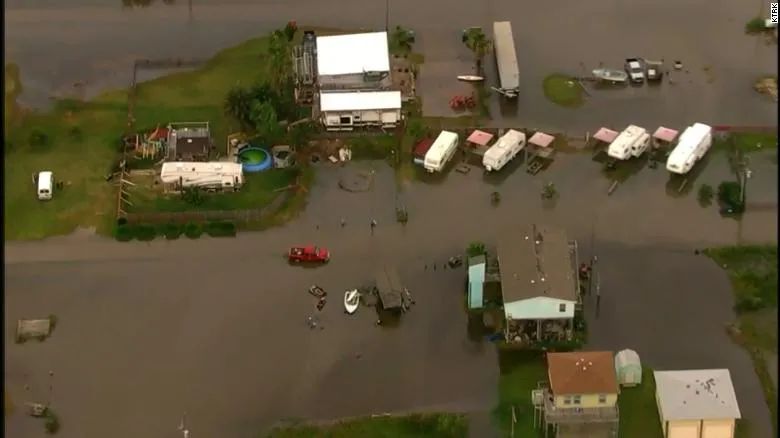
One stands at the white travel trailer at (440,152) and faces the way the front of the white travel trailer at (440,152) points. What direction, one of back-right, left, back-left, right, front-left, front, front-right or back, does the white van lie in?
front-right

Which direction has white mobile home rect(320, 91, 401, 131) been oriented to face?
toward the camera

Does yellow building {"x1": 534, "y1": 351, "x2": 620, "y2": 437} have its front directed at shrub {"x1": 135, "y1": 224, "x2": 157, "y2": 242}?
no

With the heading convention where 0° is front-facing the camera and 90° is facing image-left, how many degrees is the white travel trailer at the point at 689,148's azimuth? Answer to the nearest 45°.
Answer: approximately 45°

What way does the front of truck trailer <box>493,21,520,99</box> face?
toward the camera

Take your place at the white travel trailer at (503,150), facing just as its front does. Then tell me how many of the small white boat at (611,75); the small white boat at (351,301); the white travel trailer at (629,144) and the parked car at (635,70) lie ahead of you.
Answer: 1
